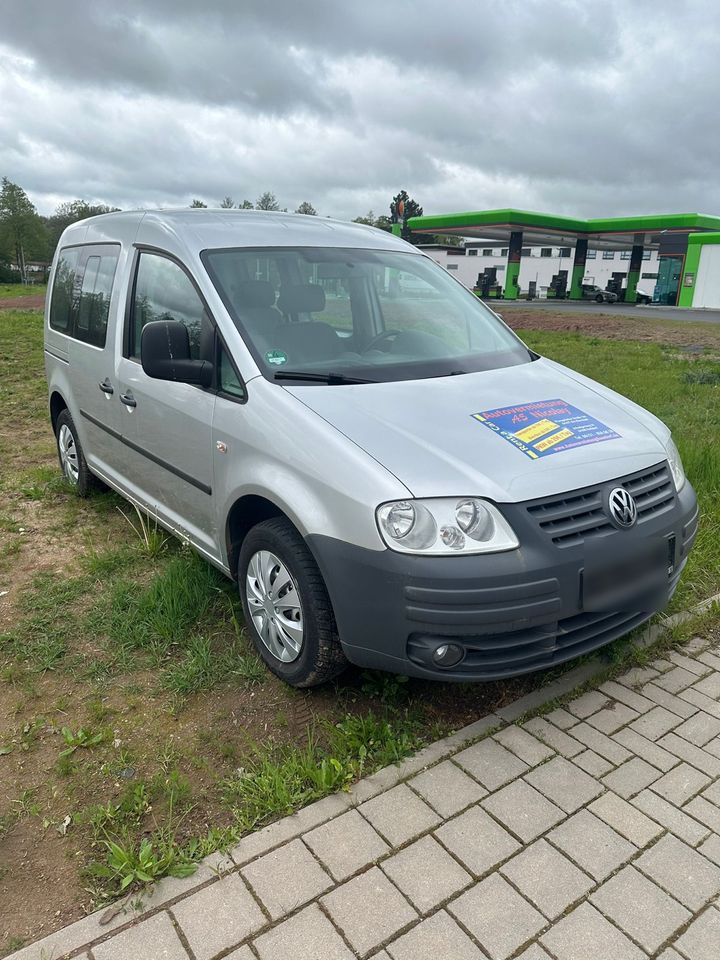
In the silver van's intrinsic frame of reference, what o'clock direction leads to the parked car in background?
The parked car in background is roughly at 8 o'clock from the silver van.

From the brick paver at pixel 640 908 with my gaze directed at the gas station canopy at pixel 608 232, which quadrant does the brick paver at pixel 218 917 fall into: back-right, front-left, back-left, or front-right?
back-left

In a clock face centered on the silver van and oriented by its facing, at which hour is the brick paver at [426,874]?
The brick paver is roughly at 1 o'clock from the silver van.

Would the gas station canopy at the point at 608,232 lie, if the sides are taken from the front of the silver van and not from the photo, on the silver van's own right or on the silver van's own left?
on the silver van's own left

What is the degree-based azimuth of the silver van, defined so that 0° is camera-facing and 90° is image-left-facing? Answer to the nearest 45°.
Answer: approximately 315°

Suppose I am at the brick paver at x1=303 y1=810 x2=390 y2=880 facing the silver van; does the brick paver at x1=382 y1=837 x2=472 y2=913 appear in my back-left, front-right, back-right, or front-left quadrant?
back-right

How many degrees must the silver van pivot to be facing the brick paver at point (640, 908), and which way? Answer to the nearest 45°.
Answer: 0° — it already faces it
